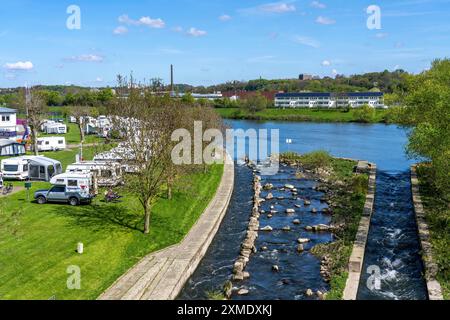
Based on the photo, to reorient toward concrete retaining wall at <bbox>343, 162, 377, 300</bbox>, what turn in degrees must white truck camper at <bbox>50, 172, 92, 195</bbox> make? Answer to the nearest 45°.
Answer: approximately 135° to its left

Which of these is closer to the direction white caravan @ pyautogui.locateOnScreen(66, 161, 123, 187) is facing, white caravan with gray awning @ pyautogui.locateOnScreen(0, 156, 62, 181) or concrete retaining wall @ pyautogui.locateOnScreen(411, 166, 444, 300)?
the white caravan with gray awning

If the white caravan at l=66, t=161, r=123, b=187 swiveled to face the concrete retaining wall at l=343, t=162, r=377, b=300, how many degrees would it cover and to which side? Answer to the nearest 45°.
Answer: approximately 135° to its left

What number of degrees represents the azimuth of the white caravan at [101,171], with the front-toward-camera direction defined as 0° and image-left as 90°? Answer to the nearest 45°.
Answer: approximately 90°

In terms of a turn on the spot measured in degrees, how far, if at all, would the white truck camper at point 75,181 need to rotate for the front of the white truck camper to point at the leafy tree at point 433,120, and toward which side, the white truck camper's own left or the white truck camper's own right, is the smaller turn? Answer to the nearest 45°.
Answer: approximately 180°

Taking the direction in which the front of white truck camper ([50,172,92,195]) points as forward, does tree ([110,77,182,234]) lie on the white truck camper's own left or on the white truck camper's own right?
on the white truck camper's own left

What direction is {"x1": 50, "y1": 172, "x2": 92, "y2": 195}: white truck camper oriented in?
to the viewer's left

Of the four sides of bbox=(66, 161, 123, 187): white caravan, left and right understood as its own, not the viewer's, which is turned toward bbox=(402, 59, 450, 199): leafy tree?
back
